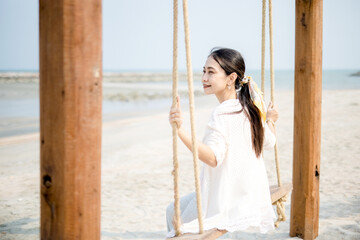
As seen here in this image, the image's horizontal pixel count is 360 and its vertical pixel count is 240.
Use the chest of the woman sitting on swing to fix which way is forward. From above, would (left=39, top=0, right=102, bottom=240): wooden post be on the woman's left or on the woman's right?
on the woman's left
